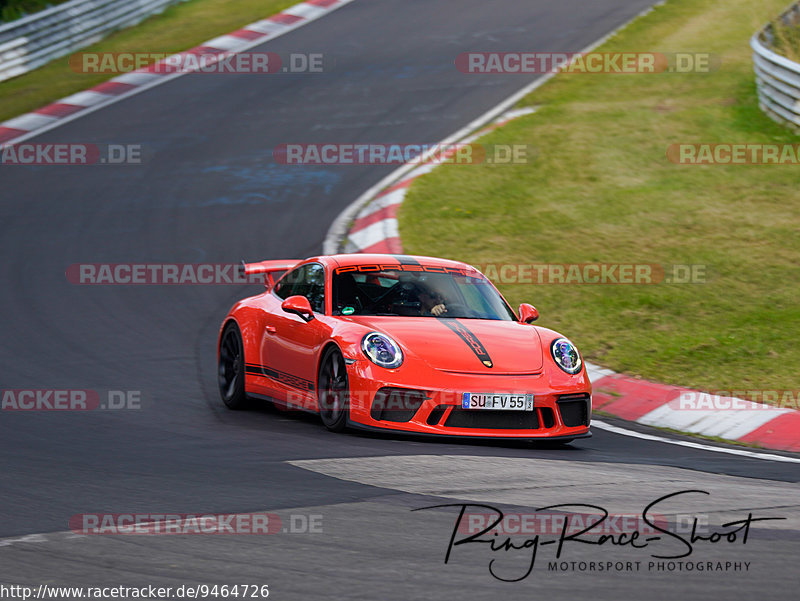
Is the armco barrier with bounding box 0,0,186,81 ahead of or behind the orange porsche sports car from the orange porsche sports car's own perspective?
behind

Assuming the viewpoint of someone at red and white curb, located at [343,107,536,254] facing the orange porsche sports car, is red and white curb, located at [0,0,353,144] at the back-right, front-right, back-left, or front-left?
back-right

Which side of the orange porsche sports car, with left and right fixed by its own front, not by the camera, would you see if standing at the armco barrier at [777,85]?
left

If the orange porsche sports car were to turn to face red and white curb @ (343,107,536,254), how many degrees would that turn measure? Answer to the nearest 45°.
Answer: approximately 135° to its left

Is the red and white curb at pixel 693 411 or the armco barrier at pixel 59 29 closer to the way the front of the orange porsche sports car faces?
the red and white curb

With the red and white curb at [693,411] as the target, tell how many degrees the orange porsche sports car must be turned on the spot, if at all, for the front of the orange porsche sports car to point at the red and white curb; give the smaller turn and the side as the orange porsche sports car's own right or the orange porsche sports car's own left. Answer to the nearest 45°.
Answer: approximately 90° to the orange porsche sports car's own left

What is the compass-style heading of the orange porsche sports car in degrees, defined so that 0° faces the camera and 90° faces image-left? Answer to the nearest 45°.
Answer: approximately 315°

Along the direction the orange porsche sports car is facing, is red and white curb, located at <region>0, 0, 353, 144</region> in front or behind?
behind

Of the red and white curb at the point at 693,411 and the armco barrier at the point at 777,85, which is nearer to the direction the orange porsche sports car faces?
the red and white curb
